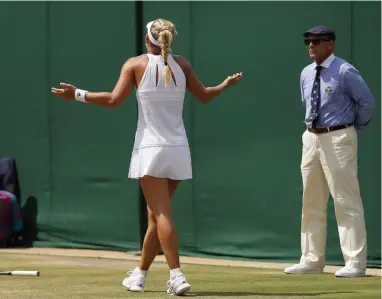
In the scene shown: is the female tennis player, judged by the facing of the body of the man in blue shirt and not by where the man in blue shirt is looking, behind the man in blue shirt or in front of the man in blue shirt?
in front

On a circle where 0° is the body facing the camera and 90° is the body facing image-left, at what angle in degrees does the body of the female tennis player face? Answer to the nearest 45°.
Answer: approximately 180°

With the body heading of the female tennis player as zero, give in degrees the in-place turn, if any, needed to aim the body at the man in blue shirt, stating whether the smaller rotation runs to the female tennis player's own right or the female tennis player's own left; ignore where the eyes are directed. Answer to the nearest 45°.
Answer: approximately 45° to the female tennis player's own right

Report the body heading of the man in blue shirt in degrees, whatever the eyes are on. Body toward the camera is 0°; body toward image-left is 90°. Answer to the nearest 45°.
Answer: approximately 45°

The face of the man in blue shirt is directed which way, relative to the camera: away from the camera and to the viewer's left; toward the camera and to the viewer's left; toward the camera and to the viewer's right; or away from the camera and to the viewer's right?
toward the camera and to the viewer's left

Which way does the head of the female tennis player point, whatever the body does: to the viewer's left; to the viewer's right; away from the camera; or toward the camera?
away from the camera

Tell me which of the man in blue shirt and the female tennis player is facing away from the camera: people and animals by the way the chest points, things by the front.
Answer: the female tennis player
